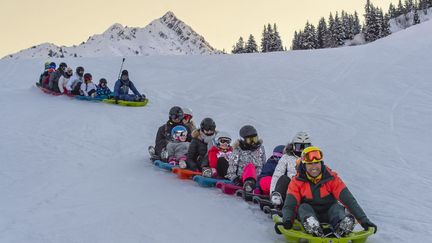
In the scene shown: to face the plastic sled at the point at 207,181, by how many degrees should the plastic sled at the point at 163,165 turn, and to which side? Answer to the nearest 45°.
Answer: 0° — it already faces it

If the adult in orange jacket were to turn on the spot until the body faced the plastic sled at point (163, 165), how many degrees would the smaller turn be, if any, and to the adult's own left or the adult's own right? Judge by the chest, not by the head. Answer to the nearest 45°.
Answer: approximately 135° to the adult's own right

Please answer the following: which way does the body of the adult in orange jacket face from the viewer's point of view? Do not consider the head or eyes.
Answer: toward the camera

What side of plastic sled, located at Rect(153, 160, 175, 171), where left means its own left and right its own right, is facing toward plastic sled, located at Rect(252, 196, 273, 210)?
front

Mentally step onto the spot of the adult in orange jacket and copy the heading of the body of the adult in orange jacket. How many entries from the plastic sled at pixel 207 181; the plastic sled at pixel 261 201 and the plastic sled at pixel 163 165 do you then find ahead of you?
0

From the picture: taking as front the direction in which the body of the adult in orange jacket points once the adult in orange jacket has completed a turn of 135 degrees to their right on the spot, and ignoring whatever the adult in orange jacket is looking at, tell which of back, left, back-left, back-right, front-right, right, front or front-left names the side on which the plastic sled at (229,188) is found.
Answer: front

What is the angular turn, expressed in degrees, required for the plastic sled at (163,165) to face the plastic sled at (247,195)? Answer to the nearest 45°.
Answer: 0° — it already faces it

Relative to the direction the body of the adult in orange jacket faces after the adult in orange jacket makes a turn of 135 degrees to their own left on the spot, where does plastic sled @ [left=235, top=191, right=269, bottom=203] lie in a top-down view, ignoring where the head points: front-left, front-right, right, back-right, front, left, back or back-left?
left

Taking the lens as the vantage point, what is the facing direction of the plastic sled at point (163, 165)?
facing the viewer and to the right of the viewer

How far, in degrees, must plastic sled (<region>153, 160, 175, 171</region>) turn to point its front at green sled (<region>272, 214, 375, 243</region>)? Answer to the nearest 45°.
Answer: approximately 45° to its right

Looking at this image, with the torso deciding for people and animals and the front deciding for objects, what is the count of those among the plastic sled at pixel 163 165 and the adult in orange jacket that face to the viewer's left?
0

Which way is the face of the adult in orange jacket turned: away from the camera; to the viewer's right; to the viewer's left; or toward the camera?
toward the camera
